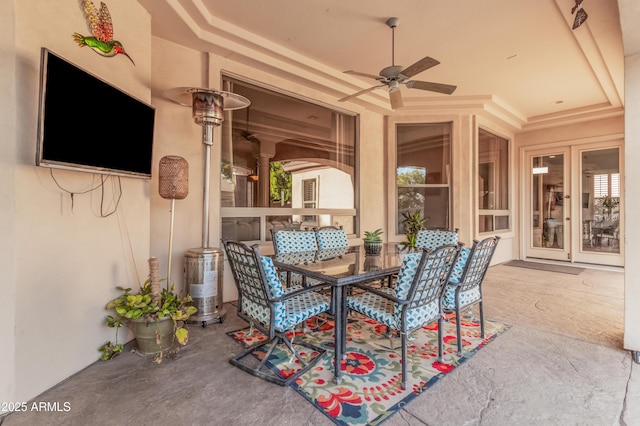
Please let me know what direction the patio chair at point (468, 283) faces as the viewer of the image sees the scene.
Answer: facing away from the viewer and to the left of the viewer

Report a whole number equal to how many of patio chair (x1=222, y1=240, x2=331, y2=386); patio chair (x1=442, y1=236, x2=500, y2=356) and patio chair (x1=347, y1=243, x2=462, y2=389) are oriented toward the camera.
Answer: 0

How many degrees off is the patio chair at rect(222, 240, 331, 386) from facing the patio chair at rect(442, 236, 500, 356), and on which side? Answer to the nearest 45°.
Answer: approximately 45° to its right

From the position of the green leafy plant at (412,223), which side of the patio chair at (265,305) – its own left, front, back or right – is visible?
front

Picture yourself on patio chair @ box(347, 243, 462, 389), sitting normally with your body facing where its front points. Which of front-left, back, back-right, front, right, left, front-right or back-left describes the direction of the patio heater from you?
front-left

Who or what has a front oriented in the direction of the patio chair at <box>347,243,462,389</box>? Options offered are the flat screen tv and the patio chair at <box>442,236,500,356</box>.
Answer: the flat screen tv

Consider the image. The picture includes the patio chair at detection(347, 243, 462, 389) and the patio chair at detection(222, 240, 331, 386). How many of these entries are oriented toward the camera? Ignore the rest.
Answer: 0

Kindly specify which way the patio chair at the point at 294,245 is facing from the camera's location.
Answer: facing the viewer and to the right of the viewer

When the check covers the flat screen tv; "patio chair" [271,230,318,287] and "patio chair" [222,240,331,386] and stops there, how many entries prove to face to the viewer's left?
0

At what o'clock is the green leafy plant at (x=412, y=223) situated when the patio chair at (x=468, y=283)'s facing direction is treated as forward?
The green leafy plant is roughly at 1 o'clock from the patio chair.

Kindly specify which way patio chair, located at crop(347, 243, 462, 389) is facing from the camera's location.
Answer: facing away from the viewer and to the left of the viewer

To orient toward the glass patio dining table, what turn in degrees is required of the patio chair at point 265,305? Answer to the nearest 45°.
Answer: approximately 45° to its right

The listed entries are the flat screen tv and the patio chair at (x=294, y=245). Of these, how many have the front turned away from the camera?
0

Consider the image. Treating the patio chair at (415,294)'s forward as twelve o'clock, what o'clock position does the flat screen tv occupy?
The flat screen tv is roughly at 10 o'clock from the patio chair.

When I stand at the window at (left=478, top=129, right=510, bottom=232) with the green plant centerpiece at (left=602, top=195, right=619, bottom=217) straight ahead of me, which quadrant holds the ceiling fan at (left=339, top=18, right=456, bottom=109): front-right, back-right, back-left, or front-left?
back-right
